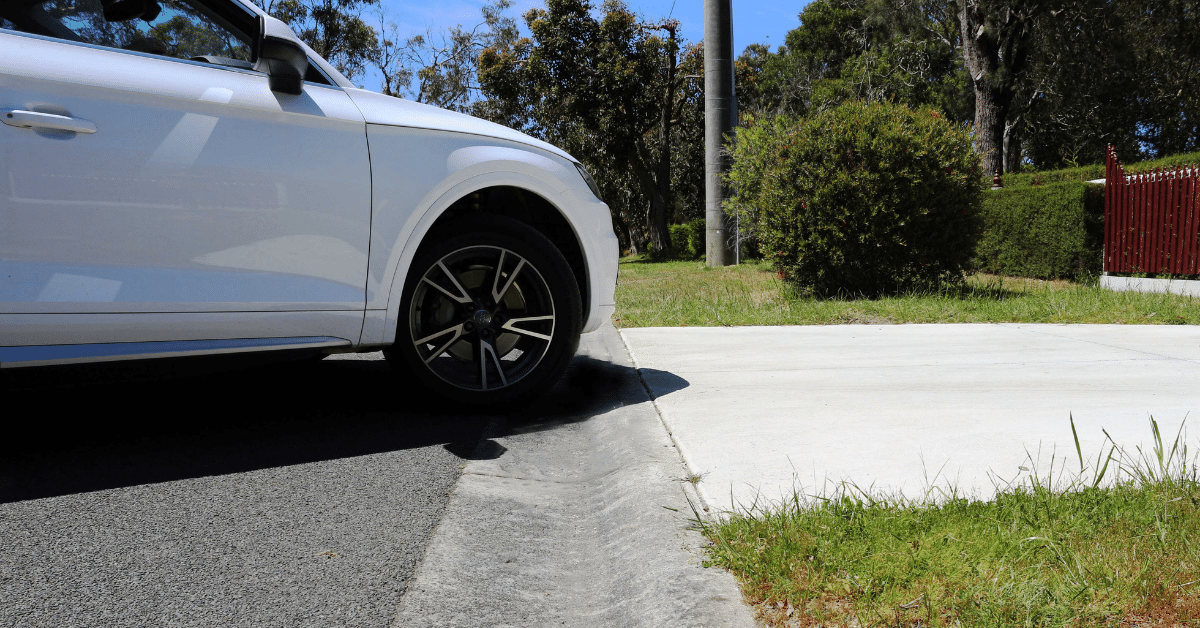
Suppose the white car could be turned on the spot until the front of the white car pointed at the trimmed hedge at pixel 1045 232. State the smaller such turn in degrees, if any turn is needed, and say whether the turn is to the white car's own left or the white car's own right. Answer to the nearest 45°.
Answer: approximately 45° to the white car's own left

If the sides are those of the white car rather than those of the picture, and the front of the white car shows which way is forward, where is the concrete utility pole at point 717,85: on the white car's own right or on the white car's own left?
on the white car's own left

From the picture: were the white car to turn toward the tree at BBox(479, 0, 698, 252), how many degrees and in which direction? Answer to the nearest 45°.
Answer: approximately 45° to its left

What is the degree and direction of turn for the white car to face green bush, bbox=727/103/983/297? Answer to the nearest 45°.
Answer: approximately 45° to its left

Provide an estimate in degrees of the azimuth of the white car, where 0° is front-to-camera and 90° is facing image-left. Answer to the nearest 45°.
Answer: approximately 270°

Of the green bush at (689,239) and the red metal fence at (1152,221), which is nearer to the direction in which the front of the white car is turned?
the red metal fence

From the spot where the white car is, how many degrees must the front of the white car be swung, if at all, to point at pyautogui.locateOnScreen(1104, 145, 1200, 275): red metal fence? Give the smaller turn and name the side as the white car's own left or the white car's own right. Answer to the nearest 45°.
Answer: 0° — it already faces it

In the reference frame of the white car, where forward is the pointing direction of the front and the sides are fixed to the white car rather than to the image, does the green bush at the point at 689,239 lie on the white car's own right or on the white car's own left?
on the white car's own left
